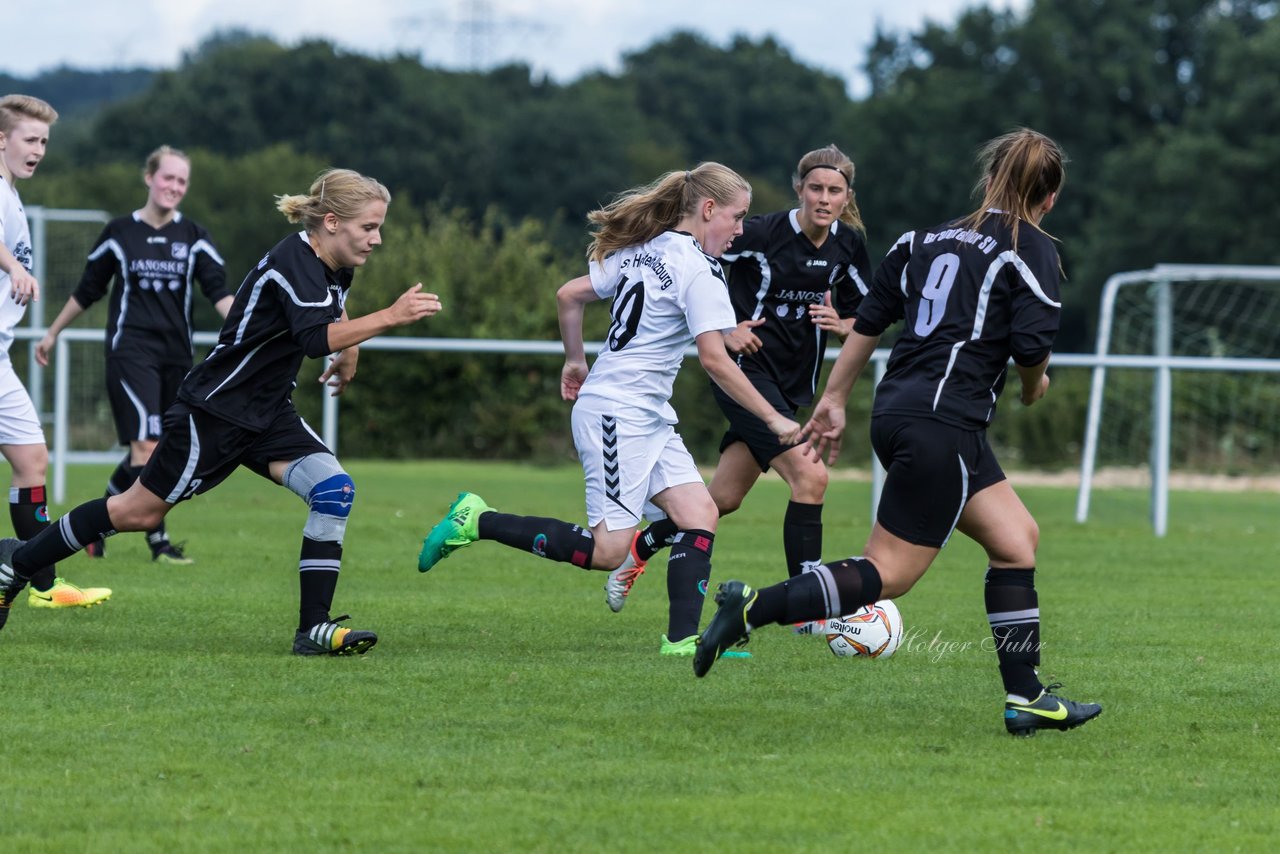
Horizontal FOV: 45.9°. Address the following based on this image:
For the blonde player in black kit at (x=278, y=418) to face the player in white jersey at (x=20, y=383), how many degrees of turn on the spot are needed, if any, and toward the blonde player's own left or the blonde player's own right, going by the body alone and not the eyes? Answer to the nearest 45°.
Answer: approximately 135° to the blonde player's own left

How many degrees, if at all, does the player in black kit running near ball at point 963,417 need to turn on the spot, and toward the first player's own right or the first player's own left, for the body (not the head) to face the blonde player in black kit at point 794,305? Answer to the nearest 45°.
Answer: approximately 45° to the first player's own left

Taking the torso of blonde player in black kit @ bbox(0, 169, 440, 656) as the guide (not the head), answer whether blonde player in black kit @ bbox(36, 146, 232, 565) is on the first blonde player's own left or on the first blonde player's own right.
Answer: on the first blonde player's own left

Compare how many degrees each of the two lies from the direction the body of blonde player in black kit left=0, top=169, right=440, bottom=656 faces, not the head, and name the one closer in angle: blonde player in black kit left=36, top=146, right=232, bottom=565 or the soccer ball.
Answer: the soccer ball

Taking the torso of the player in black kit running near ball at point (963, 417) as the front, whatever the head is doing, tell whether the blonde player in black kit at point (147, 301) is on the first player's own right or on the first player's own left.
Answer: on the first player's own left

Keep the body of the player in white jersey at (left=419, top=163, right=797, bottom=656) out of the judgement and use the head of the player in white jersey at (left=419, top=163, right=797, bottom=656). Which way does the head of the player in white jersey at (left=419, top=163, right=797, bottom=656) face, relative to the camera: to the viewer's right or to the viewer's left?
to the viewer's right

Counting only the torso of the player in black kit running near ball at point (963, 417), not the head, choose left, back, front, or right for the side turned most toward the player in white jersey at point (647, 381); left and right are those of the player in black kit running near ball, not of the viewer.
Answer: left

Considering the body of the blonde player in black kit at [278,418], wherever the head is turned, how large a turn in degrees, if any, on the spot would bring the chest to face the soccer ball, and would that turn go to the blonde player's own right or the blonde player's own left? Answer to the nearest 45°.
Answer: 0° — they already face it

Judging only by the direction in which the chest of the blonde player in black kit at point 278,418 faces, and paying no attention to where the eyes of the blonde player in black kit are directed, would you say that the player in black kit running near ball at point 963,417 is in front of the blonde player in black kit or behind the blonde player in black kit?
in front

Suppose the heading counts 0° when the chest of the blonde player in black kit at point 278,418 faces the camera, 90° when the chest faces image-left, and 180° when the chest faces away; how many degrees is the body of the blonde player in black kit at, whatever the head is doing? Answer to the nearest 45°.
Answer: approximately 270°

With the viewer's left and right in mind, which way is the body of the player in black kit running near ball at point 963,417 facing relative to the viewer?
facing away from the viewer and to the right of the viewer

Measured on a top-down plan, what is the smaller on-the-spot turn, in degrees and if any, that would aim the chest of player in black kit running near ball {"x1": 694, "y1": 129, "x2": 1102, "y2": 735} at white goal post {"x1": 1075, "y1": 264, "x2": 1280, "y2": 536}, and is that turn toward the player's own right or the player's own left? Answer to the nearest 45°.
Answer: approximately 45° to the player's own left

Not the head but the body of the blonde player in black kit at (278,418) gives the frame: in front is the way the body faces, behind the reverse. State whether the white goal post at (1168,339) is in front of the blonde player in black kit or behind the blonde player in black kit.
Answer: in front

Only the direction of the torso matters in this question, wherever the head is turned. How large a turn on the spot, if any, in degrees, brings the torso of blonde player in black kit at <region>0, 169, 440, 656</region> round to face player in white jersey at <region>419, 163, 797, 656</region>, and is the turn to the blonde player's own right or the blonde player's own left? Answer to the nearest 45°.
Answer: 0° — they already face them
